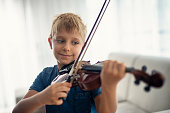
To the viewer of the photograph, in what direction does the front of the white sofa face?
facing the viewer and to the left of the viewer

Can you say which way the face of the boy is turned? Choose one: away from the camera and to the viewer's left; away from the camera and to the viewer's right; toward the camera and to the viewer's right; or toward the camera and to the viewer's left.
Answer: toward the camera and to the viewer's right

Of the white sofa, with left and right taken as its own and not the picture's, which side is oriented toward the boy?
front

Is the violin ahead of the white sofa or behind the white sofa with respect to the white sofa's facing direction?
ahead
